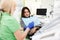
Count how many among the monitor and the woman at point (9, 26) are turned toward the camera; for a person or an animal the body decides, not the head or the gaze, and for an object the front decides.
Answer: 1

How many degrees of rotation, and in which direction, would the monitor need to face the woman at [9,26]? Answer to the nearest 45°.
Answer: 0° — it already faces them

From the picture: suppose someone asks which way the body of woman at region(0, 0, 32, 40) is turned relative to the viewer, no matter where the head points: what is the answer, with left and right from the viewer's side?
facing away from the viewer and to the right of the viewer

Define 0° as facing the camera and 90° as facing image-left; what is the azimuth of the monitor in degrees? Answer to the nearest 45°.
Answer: approximately 0°
